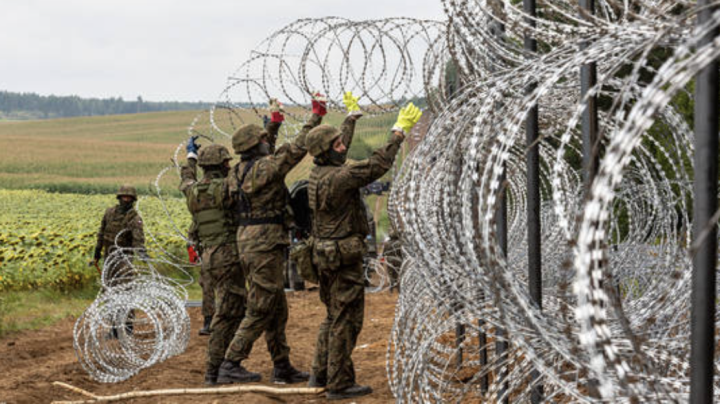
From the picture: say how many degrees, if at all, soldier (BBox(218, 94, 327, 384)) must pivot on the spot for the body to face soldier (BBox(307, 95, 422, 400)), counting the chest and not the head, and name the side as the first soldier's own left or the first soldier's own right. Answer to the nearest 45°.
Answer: approximately 90° to the first soldier's own right

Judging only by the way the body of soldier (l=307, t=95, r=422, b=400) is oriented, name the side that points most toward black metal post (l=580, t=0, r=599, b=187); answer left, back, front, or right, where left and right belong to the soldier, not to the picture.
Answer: right

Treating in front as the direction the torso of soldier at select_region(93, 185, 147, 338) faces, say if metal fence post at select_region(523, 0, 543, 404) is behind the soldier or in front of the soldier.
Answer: in front

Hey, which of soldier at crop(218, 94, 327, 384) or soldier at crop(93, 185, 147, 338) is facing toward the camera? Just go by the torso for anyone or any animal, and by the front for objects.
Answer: soldier at crop(93, 185, 147, 338)

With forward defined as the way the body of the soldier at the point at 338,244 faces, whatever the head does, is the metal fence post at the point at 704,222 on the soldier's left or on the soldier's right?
on the soldier's right

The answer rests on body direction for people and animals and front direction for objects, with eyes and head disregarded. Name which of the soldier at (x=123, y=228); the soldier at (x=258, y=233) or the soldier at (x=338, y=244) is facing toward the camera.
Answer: the soldier at (x=123, y=228)

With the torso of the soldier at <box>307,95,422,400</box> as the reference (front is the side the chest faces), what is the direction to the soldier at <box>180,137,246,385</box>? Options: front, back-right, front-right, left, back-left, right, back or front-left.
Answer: back-left

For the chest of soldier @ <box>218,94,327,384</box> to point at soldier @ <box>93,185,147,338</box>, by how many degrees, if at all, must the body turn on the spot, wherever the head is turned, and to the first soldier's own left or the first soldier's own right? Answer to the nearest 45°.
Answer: approximately 90° to the first soldier's own left

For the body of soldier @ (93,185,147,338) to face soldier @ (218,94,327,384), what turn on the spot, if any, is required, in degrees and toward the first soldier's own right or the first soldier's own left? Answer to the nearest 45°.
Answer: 0° — they already face them

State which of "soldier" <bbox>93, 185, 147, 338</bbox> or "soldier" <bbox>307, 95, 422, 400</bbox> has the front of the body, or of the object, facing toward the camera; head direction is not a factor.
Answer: "soldier" <bbox>93, 185, 147, 338</bbox>

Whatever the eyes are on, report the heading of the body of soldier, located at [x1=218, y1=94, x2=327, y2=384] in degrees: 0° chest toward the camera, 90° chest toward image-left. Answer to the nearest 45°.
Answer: approximately 225°

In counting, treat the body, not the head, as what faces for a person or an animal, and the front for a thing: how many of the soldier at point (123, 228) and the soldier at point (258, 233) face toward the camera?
1

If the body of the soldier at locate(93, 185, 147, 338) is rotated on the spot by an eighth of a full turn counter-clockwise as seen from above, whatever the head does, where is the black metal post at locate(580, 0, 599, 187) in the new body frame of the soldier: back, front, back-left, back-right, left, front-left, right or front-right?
front-right

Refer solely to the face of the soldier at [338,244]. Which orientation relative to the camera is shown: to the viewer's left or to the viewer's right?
to the viewer's right

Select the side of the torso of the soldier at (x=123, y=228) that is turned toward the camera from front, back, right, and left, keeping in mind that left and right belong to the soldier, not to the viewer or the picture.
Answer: front
